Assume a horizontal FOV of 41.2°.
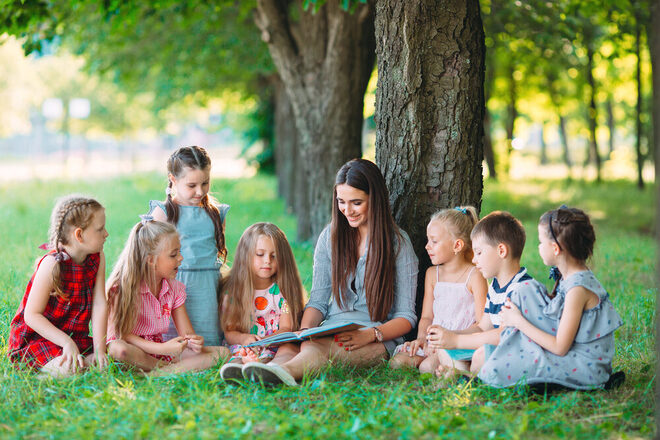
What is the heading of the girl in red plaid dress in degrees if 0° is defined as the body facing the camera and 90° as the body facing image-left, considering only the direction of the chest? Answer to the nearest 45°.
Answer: approximately 315°

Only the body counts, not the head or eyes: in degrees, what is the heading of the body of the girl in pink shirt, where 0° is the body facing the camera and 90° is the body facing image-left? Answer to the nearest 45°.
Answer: approximately 315°

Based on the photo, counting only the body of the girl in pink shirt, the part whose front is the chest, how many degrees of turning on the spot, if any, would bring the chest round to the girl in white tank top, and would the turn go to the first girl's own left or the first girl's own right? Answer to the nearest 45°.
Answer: approximately 45° to the first girl's own left

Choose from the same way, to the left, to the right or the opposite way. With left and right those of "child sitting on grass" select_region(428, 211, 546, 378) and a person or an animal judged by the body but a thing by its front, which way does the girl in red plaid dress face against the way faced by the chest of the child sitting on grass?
the opposite way

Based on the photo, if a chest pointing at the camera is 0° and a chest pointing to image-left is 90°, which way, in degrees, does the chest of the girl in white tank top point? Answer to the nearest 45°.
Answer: approximately 45°

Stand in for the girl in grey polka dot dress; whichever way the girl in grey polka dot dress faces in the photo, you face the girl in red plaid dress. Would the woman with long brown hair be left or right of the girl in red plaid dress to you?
right

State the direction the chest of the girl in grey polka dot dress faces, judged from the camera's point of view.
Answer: to the viewer's left

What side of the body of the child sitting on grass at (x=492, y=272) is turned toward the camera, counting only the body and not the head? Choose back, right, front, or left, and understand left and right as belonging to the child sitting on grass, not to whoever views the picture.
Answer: left

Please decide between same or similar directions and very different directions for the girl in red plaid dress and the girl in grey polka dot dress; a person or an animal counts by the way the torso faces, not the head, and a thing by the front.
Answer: very different directions

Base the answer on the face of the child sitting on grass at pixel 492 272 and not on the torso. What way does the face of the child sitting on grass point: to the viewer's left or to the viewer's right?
to the viewer's left

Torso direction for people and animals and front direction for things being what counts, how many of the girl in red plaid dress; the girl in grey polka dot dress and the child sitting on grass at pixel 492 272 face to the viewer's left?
2
